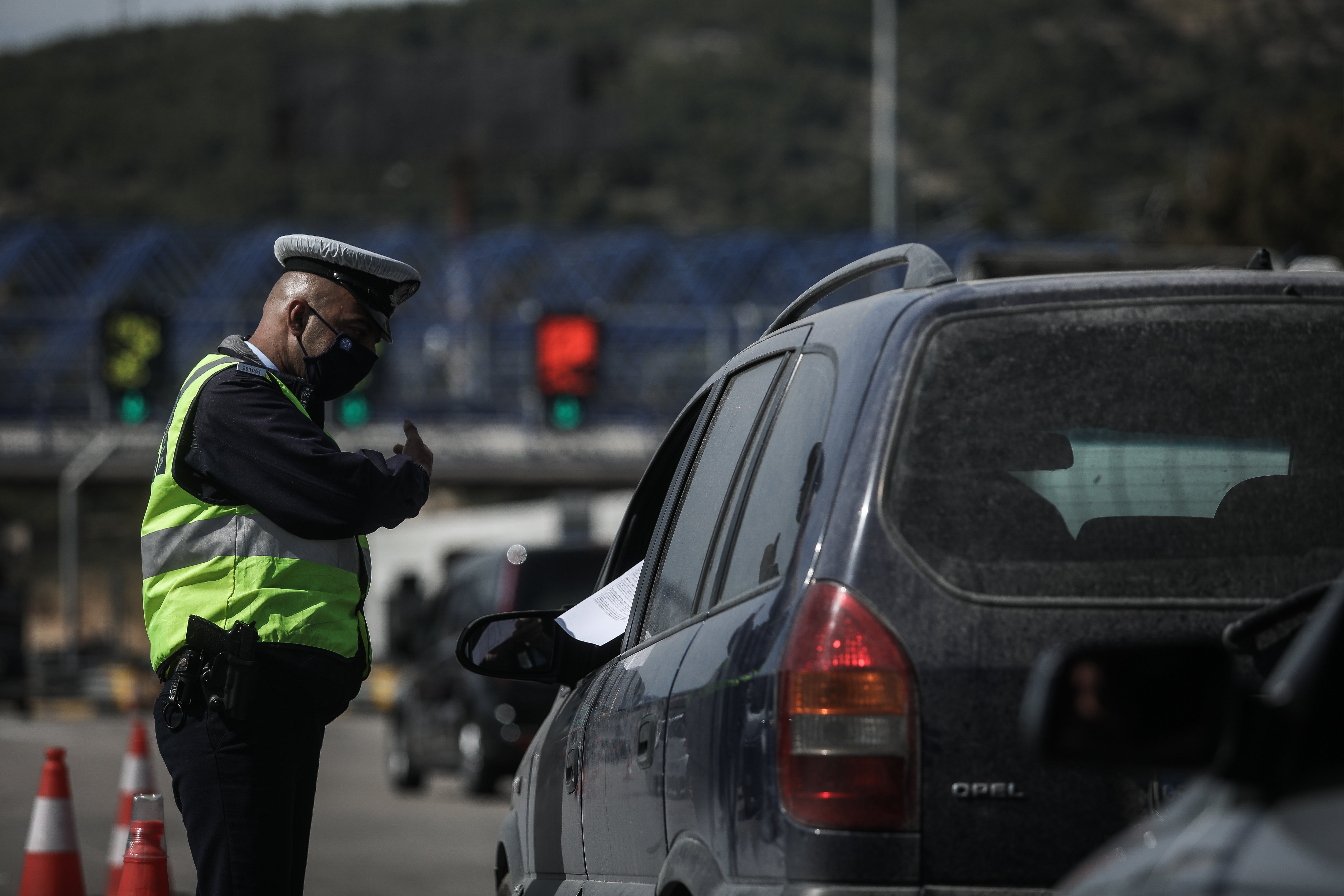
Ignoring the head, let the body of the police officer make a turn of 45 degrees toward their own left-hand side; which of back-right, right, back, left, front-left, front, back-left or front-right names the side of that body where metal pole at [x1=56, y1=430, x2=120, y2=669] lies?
front-left

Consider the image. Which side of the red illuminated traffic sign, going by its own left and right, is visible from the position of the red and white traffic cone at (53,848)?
front

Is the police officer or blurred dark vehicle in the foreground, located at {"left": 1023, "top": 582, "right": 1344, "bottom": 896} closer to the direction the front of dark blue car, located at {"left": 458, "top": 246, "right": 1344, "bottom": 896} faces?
the police officer

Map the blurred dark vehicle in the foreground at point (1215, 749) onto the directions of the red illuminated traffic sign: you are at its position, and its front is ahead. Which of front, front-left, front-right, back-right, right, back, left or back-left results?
front

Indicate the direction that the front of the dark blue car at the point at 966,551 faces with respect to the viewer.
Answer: facing away from the viewer and to the left of the viewer

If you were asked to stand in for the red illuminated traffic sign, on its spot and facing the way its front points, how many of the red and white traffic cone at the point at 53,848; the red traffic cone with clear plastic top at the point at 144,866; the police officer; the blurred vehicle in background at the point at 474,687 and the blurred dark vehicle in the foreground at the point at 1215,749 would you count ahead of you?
5

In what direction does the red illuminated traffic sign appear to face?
toward the camera

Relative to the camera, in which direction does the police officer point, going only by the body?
to the viewer's right

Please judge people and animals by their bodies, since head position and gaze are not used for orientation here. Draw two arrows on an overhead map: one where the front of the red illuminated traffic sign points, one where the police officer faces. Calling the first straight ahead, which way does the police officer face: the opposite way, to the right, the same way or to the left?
to the left

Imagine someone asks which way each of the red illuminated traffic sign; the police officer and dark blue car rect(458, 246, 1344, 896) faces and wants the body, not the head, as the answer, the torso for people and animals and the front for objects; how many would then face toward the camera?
1

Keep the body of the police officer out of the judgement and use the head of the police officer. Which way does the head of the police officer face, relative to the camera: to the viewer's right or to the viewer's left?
to the viewer's right

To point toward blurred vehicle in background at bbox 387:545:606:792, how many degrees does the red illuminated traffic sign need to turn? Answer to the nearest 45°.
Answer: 0° — it already faces it

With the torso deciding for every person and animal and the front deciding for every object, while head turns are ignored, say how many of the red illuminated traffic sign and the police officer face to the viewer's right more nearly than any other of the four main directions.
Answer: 1

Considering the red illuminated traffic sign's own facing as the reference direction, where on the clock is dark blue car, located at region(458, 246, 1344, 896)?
The dark blue car is roughly at 12 o'clock from the red illuminated traffic sign.

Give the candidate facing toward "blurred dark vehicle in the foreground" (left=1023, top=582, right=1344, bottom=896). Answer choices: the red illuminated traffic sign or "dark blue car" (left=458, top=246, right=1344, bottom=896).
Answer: the red illuminated traffic sign
